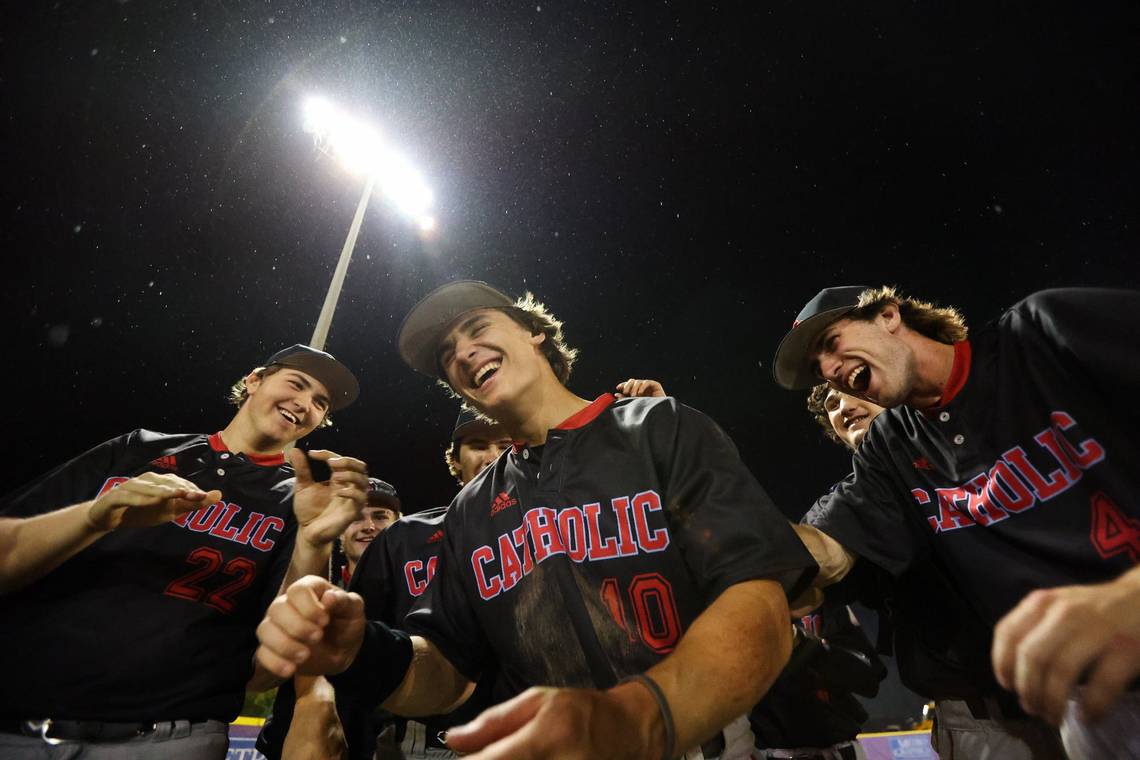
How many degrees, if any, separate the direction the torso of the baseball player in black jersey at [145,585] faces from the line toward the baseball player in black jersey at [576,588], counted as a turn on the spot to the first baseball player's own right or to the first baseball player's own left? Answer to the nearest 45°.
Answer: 0° — they already face them

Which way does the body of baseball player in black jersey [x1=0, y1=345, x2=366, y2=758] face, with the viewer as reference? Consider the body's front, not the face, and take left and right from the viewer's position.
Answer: facing the viewer and to the right of the viewer

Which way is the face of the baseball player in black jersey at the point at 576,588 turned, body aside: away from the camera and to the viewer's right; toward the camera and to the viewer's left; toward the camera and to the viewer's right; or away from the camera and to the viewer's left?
toward the camera and to the viewer's left

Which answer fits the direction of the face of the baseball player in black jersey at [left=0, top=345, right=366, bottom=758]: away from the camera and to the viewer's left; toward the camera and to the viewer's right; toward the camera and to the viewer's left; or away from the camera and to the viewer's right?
toward the camera and to the viewer's right

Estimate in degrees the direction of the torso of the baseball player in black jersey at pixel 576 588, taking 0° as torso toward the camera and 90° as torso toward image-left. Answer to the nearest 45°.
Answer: approximately 45°

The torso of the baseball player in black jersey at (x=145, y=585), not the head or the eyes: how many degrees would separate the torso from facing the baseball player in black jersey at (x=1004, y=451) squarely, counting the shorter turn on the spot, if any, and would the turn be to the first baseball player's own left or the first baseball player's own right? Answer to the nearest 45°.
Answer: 0° — they already face them
